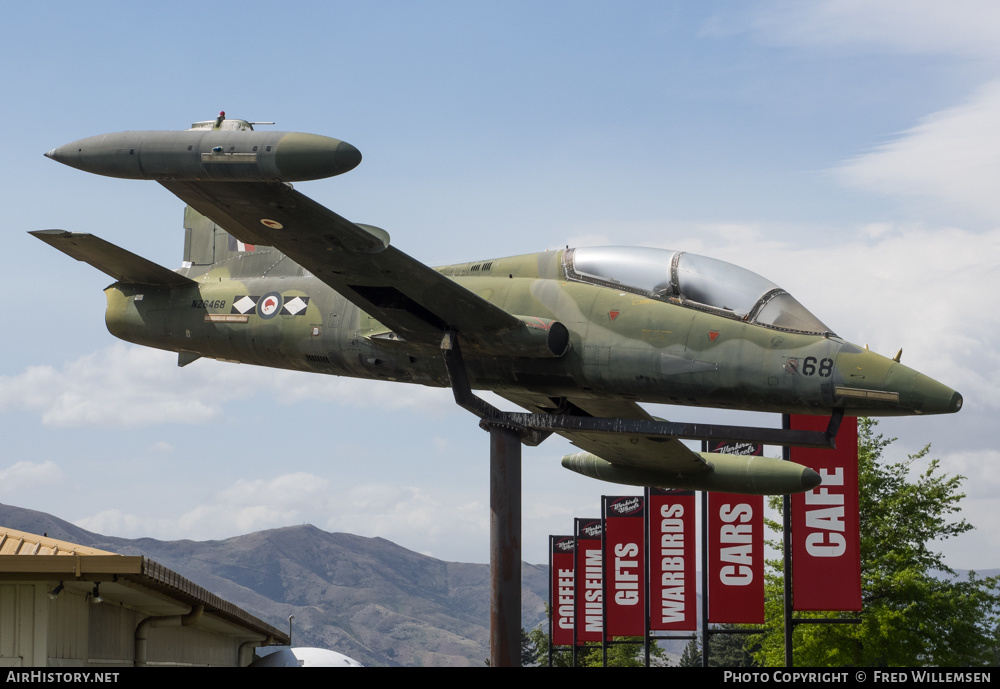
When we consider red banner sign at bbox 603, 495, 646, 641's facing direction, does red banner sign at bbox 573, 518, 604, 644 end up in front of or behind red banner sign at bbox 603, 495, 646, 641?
behind

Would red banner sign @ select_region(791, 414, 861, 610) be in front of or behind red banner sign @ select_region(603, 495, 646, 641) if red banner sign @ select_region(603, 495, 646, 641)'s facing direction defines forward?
in front

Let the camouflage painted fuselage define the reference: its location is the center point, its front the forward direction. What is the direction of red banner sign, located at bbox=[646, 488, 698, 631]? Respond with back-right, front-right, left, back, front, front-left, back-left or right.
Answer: left

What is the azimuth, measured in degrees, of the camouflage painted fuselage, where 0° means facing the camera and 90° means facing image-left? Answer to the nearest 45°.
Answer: approximately 270°

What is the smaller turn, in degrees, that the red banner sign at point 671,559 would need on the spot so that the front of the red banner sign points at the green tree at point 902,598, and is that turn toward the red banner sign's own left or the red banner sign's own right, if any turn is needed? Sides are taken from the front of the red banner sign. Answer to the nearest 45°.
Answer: approximately 135° to the red banner sign's own left

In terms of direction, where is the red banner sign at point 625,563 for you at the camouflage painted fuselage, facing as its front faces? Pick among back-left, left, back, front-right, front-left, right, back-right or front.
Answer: left

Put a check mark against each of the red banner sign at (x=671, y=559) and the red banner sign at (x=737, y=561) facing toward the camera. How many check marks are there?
2

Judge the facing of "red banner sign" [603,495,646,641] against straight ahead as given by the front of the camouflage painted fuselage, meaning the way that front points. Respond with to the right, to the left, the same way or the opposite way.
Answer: to the right
